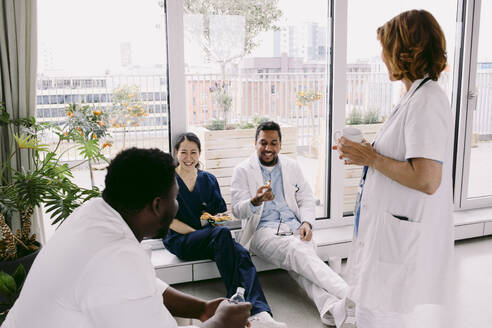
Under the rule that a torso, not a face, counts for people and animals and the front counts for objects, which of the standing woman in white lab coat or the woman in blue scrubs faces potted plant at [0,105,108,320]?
the standing woman in white lab coat

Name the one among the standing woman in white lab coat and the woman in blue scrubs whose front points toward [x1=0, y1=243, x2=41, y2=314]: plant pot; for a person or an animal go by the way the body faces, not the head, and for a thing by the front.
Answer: the standing woman in white lab coat

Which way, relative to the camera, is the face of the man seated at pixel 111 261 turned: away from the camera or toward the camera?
away from the camera

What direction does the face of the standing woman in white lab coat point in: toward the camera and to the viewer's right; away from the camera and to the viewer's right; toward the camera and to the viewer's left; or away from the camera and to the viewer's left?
away from the camera and to the viewer's left

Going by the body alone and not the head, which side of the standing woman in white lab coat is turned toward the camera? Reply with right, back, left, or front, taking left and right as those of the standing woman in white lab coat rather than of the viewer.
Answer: left

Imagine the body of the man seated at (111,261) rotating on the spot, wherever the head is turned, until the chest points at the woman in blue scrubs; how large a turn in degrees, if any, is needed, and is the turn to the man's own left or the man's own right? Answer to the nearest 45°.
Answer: approximately 45° to the man's own left

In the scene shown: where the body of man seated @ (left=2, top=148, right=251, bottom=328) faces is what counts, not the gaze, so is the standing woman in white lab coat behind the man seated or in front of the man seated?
in front

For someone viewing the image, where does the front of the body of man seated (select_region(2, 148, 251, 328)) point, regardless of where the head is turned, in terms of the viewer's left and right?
facing away from the viewer and to the right of the viewer

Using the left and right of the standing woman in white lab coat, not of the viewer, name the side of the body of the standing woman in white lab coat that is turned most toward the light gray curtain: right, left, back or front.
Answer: front

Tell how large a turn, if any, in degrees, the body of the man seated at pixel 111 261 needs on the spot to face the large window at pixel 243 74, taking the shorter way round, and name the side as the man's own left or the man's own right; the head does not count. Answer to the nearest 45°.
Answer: approximately 45° to the man's own left

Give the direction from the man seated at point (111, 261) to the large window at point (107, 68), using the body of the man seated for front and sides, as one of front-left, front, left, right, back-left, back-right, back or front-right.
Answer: front-left

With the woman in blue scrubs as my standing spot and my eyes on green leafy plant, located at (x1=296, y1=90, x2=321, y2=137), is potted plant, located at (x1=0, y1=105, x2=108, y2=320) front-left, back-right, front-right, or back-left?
back-left

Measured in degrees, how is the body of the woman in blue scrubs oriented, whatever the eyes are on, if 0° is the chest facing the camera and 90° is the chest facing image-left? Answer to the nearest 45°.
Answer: approximately 315°

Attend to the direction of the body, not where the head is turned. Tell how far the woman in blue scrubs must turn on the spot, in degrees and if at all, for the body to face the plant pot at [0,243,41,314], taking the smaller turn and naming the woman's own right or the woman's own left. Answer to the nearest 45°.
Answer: approximately 90° to the woman's own right

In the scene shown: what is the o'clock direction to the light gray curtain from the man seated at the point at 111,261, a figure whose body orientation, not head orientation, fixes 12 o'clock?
The light gray curtain is roughly at 10 o'clock from the man seated.
